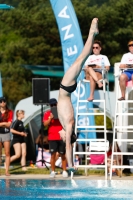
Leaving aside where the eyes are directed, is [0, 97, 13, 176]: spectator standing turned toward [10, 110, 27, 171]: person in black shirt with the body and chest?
no

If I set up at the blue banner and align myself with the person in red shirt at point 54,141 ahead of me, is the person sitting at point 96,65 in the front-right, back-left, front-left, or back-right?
front-left

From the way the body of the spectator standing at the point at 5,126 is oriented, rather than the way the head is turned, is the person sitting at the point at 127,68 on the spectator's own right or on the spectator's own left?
on the spectator's own left

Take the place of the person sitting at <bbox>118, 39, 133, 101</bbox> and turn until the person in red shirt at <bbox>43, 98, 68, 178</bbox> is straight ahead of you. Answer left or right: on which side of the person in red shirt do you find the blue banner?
right

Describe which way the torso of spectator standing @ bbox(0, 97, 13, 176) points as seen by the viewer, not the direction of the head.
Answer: toward the camera

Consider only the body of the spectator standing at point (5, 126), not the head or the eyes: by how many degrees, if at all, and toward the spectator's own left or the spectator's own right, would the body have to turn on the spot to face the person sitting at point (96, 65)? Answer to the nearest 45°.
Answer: approximately 90° to the spectator's own left

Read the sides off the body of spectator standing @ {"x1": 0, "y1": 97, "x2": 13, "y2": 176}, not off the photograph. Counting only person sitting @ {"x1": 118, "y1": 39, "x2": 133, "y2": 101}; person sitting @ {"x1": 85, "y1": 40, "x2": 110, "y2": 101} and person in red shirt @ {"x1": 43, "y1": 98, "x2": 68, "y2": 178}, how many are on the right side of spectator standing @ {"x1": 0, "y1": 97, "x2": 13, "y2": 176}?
0

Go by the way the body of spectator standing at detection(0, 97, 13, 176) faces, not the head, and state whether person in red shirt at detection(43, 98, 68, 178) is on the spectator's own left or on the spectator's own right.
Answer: on the spectator's own left
